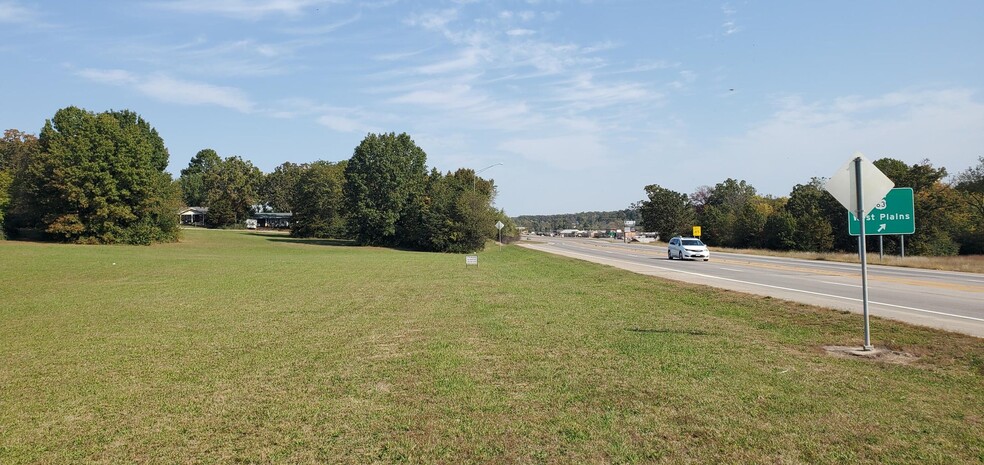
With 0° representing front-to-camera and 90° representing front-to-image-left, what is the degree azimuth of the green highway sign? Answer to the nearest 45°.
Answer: approximately 0°

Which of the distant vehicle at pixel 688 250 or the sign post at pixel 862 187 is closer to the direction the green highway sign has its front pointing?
the sign post

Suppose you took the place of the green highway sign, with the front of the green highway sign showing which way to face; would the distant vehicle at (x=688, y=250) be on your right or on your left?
on your right

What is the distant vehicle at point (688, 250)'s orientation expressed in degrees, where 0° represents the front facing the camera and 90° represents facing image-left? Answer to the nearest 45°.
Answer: approximately 315°

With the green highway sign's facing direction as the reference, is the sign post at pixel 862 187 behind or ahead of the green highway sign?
ahead

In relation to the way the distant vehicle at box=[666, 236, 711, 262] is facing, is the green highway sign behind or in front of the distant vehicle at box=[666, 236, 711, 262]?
in front

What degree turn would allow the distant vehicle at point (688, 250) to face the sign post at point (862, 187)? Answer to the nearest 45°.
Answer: approximately 45° to its right
